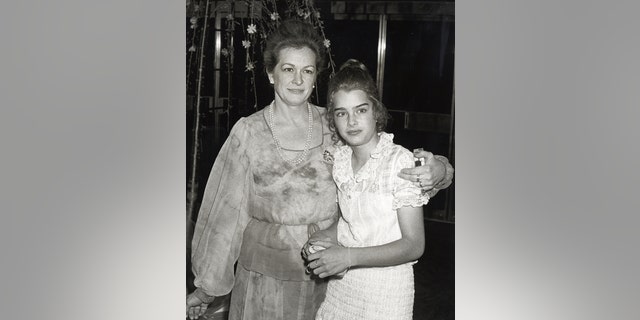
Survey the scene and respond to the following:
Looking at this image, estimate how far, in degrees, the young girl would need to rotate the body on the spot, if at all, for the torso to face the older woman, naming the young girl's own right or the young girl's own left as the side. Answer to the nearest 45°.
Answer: approximately 45° to the young girl's own right

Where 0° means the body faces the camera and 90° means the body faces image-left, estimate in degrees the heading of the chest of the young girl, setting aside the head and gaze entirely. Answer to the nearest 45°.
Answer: approximately 45°
